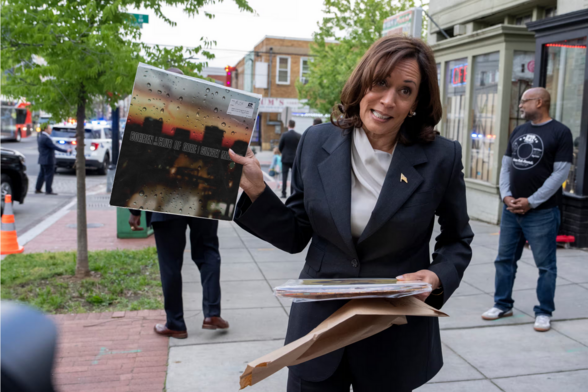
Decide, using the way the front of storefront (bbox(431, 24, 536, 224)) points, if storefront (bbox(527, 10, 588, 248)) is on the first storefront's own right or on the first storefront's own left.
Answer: on the first storefront's own left

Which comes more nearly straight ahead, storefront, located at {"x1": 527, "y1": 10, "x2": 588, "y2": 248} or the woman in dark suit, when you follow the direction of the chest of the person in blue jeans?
the woman in dark suit

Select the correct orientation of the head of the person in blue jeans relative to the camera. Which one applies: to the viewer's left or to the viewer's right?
to the viewer's left

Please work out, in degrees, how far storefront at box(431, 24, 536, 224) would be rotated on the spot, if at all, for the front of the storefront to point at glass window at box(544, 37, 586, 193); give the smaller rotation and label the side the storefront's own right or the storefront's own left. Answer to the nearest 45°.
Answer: approximately 90° to the storefront's own left

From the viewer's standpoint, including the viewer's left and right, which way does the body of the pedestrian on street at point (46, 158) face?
facing to the right of the viewer

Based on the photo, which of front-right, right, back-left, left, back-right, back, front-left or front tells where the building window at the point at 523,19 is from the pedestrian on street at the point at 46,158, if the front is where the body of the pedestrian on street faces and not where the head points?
front-right

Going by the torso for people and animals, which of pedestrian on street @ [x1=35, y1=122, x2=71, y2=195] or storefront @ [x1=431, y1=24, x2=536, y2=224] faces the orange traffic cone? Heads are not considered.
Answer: the storefront

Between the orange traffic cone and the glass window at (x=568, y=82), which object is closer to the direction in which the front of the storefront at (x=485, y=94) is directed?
the orange traffic cone

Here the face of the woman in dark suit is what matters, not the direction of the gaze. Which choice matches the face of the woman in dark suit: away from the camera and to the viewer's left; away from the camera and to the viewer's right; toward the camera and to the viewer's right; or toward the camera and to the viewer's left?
toward the camera and to the viewer's left
